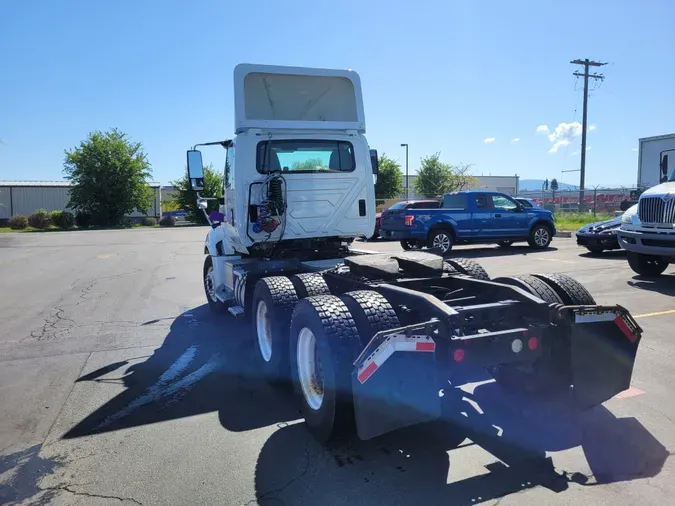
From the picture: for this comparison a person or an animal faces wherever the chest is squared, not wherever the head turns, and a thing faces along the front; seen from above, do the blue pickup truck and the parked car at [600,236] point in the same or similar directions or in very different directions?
very different directions

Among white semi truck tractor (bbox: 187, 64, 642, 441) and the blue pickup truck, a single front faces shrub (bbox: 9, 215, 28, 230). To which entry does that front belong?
the white semi truck tractor

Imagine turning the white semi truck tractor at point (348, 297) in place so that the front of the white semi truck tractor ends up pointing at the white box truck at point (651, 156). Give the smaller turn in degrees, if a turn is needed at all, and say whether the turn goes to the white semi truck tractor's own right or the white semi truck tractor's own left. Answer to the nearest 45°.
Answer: approximately 90° to the white semi truck tractor's own right

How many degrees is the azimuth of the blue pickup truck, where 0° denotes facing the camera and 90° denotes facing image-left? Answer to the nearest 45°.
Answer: approximately 225°

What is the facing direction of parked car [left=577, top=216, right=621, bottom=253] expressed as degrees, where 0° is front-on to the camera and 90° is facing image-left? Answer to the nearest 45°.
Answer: approximately 45°

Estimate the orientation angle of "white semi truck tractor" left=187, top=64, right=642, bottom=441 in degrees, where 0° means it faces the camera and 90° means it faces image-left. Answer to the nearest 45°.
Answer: approximately 135°

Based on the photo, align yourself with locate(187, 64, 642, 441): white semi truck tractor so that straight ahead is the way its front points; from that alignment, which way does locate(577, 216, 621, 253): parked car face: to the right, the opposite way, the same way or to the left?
to the left

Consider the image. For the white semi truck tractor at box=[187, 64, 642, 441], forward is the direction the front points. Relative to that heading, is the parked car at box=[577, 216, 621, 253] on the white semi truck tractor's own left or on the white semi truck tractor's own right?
on the white semi truck tractor's own right

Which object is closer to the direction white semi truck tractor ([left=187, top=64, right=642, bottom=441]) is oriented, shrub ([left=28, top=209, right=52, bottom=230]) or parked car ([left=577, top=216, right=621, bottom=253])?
the shrub

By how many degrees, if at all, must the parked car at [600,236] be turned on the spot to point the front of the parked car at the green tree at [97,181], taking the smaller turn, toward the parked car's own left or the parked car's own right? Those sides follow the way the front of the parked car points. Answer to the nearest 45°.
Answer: approximately 90° to the parked car's own right
